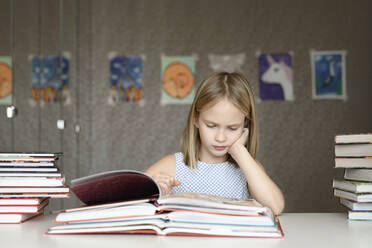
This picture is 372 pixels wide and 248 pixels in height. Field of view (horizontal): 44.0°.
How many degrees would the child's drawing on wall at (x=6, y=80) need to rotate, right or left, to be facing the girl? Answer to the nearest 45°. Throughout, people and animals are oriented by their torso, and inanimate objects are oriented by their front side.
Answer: approximately 45° to its left

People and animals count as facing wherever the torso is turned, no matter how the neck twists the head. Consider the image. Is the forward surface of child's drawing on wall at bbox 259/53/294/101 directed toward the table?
yes

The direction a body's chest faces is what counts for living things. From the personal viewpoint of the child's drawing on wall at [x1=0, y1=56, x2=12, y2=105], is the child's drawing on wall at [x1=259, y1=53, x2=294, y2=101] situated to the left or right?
on its left

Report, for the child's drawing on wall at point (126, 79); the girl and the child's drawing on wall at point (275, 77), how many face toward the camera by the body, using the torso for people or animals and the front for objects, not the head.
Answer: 3

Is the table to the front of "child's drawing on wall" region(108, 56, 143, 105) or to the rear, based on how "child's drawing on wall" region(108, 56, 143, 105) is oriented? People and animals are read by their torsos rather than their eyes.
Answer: to the front

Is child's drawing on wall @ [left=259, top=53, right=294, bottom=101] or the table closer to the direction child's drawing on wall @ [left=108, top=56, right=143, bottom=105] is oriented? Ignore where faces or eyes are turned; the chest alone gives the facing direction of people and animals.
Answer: the table

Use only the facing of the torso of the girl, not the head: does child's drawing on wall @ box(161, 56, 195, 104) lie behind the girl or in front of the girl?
behind

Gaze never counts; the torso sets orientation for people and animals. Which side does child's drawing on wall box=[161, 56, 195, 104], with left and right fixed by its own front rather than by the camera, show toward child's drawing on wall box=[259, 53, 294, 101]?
left

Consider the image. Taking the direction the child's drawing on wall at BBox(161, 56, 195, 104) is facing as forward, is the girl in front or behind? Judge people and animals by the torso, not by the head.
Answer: in front

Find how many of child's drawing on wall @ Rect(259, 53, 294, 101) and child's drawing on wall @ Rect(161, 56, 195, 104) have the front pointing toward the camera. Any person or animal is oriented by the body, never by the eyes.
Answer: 2

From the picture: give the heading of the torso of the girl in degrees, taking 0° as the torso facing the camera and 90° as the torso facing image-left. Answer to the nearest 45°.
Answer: approximately 0°
